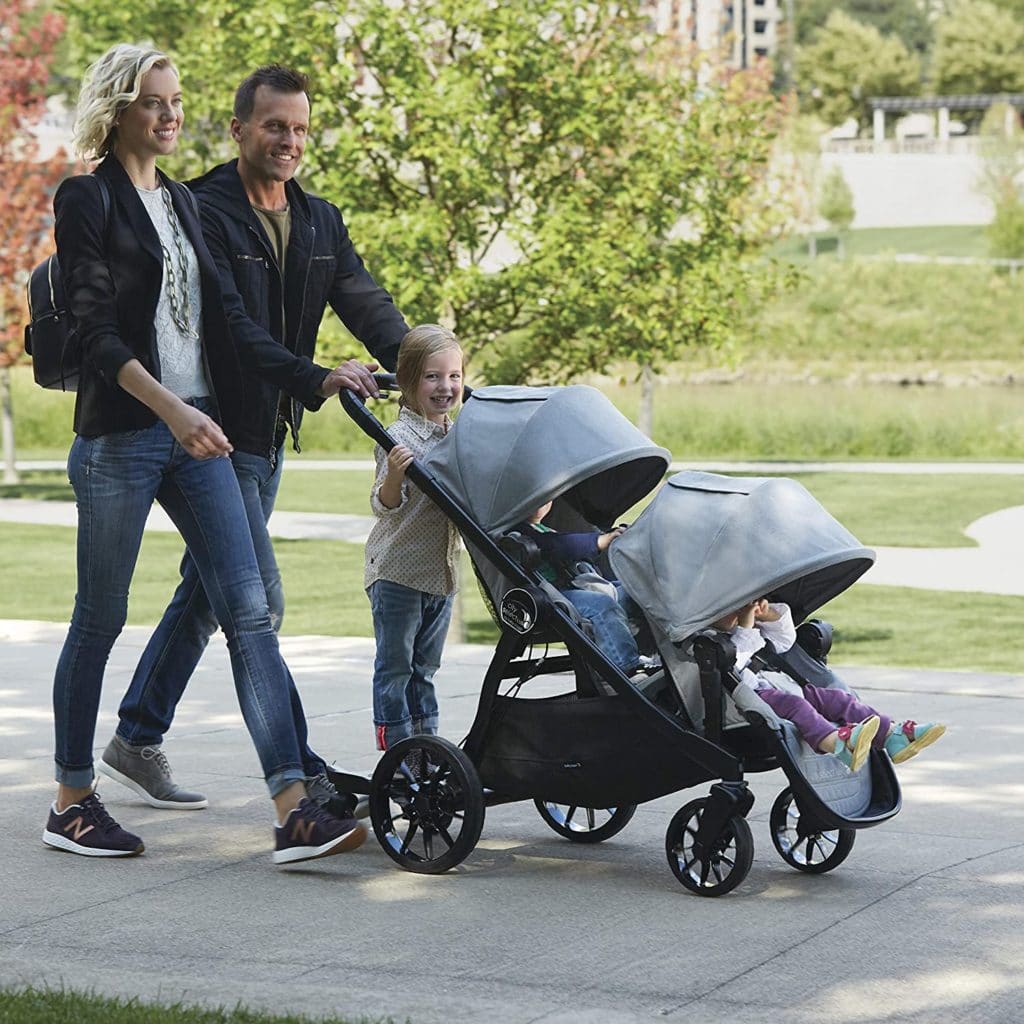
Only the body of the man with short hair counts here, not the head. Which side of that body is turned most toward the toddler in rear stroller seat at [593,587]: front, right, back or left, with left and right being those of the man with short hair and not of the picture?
front

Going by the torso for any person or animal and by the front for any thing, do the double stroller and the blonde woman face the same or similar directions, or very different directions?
same or similar directions

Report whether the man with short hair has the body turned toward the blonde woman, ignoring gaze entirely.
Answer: no

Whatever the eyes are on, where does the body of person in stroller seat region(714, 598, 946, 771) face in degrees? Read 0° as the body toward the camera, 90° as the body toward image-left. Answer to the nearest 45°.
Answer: approximately 315°

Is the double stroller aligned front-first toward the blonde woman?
no

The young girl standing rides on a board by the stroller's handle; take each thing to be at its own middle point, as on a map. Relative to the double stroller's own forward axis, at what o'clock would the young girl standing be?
The young girl standing is roughly at 6 o'clock from the double stroller.

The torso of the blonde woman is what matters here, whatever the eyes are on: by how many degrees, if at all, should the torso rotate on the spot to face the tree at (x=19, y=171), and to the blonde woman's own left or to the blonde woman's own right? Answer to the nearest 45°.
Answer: approximately 135° to the blonde woman's own left

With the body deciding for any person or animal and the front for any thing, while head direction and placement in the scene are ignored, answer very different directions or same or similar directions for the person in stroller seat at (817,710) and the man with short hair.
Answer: same or similar directions

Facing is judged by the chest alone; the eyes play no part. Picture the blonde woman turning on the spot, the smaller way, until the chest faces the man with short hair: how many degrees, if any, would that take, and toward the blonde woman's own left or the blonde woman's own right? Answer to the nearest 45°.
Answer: approximately 90° to the blonde woman's own left

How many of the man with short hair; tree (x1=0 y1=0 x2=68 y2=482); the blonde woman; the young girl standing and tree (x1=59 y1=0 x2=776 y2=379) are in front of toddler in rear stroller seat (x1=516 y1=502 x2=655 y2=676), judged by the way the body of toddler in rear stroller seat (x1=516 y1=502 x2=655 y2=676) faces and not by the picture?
0

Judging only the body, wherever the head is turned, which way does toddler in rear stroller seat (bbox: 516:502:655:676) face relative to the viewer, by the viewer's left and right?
facing the viewer and to the right of the viewer

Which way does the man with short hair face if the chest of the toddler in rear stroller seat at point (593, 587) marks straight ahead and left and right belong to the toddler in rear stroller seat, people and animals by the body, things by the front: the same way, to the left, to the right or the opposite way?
the same way

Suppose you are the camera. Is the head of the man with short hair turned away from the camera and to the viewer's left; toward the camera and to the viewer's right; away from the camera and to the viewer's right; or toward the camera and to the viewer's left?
toward the camera and to the viewer's right

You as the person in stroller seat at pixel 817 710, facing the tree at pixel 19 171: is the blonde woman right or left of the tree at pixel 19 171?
left

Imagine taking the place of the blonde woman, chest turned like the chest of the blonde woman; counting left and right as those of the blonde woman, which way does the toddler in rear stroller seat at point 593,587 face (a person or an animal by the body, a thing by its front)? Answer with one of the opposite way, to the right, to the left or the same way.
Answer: the same way

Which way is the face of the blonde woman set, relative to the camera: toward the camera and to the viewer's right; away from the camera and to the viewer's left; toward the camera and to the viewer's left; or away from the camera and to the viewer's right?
toward the camera and to the viewer's right

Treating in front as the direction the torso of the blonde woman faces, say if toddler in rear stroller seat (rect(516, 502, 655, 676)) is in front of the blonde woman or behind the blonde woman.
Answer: in front
